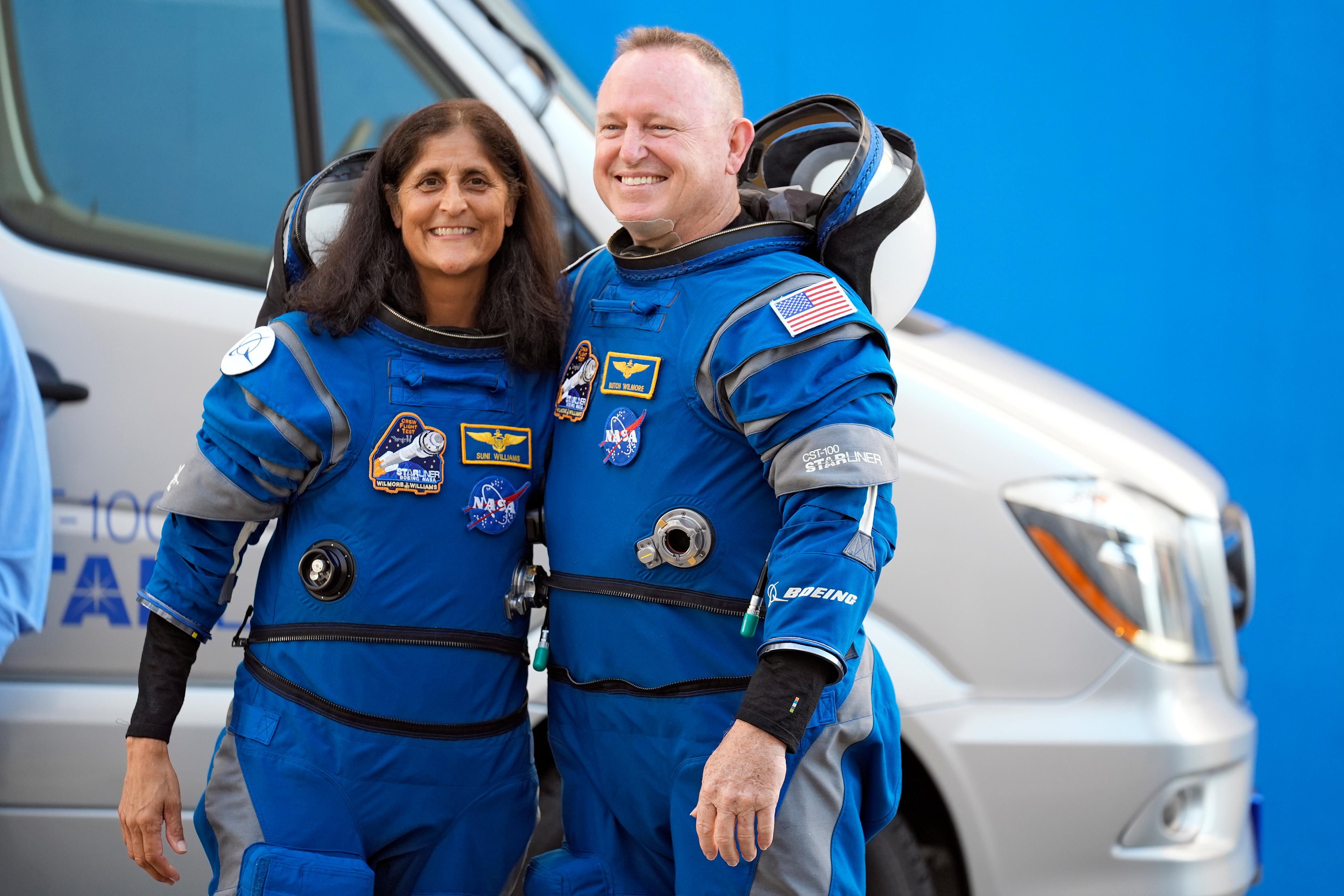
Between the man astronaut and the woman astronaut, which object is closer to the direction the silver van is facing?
the man astronaut

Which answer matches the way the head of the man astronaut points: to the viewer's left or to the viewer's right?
to the viewer's left

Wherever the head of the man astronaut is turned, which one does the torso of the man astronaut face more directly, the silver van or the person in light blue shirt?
the person in light blue shirt

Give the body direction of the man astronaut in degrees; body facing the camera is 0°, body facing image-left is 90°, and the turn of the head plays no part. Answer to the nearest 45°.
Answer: approximately 45°

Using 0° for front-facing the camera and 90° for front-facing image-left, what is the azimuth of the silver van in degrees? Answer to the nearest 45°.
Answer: approximately 270°

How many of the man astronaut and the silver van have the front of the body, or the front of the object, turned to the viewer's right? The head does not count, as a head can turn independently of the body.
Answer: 1

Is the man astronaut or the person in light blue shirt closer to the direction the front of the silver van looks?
the man astronaut

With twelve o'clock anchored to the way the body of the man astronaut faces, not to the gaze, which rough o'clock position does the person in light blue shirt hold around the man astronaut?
The person in light blue shirt is roughly at 2 o'clock from the man astronaut.

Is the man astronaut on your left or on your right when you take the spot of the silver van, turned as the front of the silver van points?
on your right
